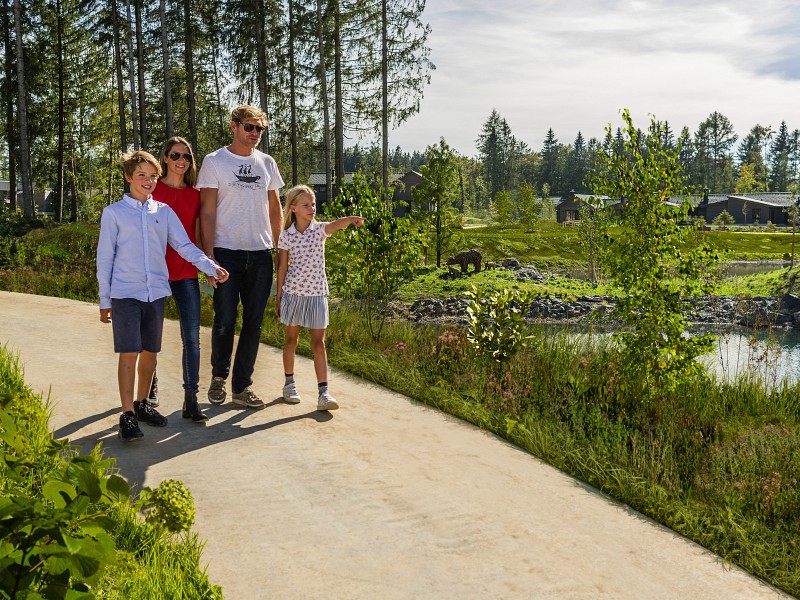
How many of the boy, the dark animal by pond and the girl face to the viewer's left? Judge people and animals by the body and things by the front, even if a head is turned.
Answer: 1

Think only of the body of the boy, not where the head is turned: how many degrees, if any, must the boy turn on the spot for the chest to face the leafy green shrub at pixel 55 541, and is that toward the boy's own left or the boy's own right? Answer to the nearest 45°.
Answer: approximately 45° to the boy's own right

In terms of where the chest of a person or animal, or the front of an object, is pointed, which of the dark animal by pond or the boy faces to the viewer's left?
the dark animal by pond

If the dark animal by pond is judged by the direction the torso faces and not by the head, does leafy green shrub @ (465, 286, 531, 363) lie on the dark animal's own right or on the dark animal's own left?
on the dark animal's own left

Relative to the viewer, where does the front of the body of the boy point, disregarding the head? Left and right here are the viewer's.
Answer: facing the viewer and to the right of the viewer

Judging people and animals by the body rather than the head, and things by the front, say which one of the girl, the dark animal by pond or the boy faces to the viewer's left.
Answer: the dark animal by pond

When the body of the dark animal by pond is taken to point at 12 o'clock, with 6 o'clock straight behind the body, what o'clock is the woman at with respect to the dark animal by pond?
The woman is roughly at 9 o'clock from the dark animal by pond.

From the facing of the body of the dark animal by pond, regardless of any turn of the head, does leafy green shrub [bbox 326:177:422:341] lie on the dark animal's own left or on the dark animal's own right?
on the dark animal's own left

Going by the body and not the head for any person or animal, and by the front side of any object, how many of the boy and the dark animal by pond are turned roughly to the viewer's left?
1

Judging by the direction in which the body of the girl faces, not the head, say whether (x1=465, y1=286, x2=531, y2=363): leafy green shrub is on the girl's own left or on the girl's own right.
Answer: on the girl's own left

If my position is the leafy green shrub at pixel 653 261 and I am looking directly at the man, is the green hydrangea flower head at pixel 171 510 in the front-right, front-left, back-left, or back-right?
front-left
